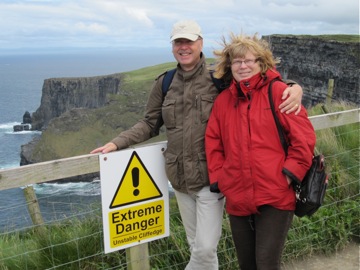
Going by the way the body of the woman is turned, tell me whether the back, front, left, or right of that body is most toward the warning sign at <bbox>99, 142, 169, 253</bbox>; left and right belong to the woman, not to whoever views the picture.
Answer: right

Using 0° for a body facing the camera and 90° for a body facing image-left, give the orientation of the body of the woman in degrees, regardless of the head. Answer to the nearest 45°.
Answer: approximately 0°

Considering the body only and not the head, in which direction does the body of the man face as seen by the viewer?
toward the camera

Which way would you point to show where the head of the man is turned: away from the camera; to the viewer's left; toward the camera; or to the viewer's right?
toward the camera

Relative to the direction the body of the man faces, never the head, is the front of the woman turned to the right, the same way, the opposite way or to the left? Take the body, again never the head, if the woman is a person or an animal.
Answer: the same way

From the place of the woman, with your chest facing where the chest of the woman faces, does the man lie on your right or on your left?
on your right

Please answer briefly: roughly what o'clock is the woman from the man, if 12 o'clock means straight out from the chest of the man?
The woman is roughly at 10 o'clock from the man.

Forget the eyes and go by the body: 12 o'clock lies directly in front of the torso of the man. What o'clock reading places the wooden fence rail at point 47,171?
The wooden fence rail is roughly at 3 o'clock from the man.

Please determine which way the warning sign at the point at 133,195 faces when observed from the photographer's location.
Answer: facing the viewer and to the right of the viewer

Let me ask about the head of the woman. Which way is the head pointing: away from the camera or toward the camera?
toward the camera

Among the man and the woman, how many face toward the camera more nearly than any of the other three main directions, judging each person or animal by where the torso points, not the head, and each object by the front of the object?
2
